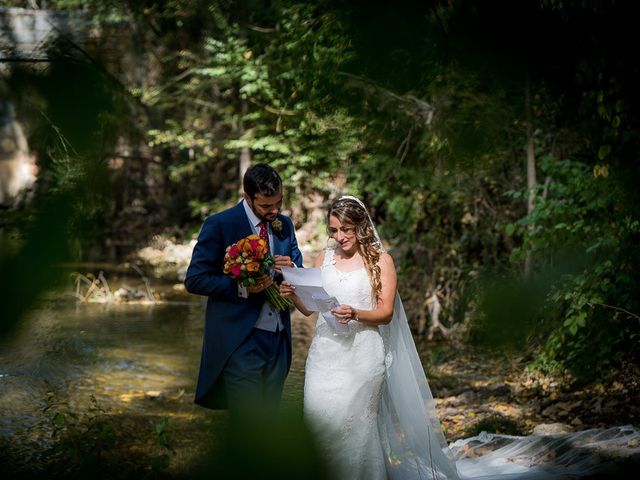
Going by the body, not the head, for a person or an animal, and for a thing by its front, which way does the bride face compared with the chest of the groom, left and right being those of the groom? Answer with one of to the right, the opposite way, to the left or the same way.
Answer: to the right

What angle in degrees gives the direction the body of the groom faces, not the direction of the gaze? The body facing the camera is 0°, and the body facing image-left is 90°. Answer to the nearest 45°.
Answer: approximately 315°

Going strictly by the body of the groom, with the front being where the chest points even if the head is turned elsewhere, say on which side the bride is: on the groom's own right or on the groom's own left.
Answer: on the groom's own left

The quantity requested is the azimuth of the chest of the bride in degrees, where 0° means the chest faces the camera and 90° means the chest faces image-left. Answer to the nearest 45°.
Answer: approximately 45°

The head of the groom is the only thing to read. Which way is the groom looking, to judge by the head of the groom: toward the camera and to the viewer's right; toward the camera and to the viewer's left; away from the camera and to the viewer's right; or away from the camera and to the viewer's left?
toward the camera and to the viewer's right

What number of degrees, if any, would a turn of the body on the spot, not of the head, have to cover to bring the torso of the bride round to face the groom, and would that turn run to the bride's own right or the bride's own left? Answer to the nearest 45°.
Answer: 0° — they already face them
